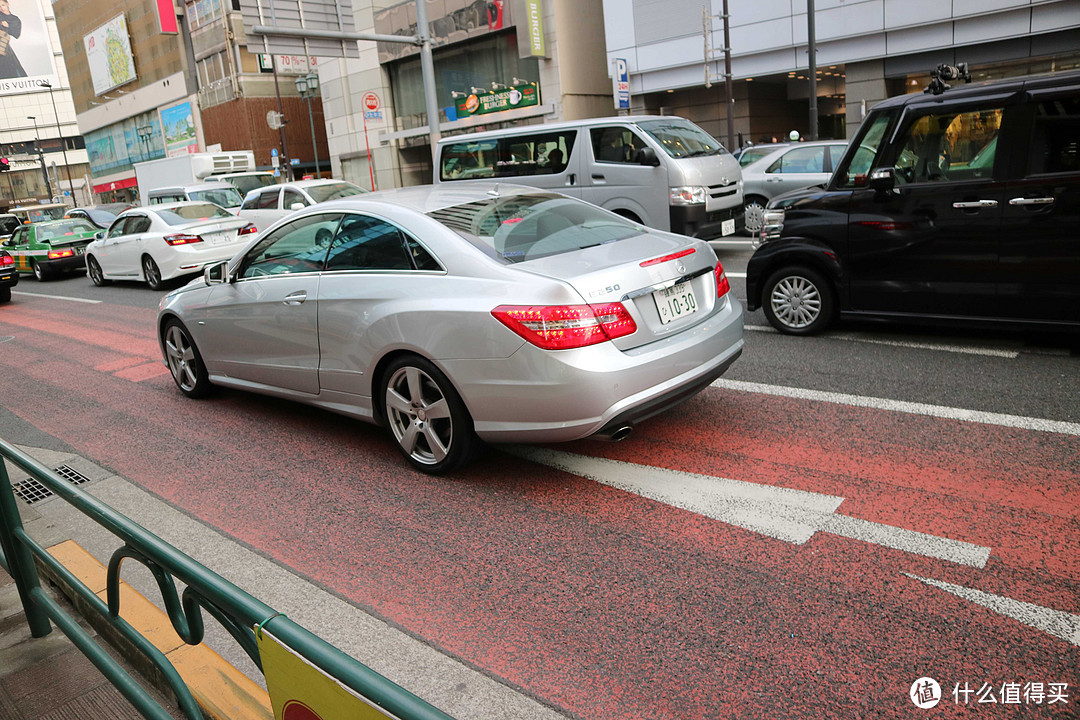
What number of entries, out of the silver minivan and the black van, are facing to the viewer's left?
1

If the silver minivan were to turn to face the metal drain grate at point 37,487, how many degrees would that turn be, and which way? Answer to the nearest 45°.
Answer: approximately 90° to its right

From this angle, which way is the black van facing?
to the viewer's left

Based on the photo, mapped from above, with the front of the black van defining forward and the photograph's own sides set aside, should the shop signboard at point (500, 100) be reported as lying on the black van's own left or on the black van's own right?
on the black van's own right

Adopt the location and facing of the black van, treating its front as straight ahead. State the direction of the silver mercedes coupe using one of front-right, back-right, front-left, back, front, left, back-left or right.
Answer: front-left

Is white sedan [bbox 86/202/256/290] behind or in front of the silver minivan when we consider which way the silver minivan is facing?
behind

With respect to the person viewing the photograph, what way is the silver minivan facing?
facing the viewer and to the right of the viewer

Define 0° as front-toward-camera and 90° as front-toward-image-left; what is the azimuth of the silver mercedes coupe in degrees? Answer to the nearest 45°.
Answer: approximately 135°

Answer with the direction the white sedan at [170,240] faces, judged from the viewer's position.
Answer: facing away from the viewer and to the left of the viewer

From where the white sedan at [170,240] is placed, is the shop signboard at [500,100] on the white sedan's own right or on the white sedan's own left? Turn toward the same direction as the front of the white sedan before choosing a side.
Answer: on the white sedan's own right

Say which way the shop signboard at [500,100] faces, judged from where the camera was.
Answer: facing the viewer and to the left of the viewer

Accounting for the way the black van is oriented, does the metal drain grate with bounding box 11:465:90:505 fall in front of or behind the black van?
in front
